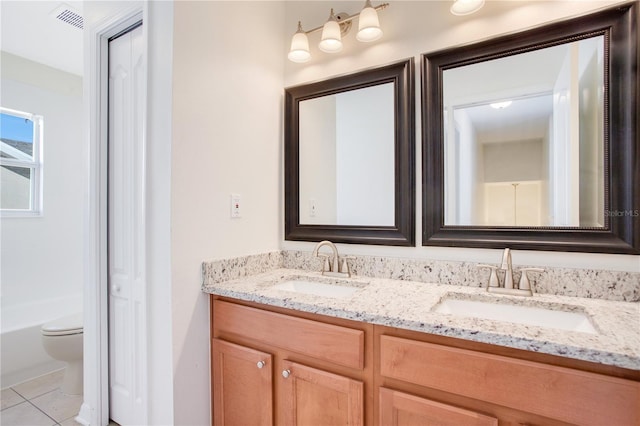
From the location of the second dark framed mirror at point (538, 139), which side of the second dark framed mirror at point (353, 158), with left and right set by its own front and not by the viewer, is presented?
left

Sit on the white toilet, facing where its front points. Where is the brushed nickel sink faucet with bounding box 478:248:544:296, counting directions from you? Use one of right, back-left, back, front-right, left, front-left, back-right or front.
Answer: back-left

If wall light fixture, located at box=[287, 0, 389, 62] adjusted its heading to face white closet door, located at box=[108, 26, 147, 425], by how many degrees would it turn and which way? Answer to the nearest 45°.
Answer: approximately 45° to its right

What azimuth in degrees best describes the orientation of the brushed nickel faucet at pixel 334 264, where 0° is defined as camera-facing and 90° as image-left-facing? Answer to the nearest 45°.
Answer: approximately 45°

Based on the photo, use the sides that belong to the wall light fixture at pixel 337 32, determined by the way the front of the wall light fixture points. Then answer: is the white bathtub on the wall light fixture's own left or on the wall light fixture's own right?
on the wall light fixture's own right

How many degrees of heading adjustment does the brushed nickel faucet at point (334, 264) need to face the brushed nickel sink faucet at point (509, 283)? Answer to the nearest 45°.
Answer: approximately 90° to its left

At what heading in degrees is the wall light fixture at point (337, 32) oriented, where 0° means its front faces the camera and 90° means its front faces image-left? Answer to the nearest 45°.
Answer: approximately 45°

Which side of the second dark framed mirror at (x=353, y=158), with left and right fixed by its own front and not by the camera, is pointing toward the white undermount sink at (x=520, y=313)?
left
